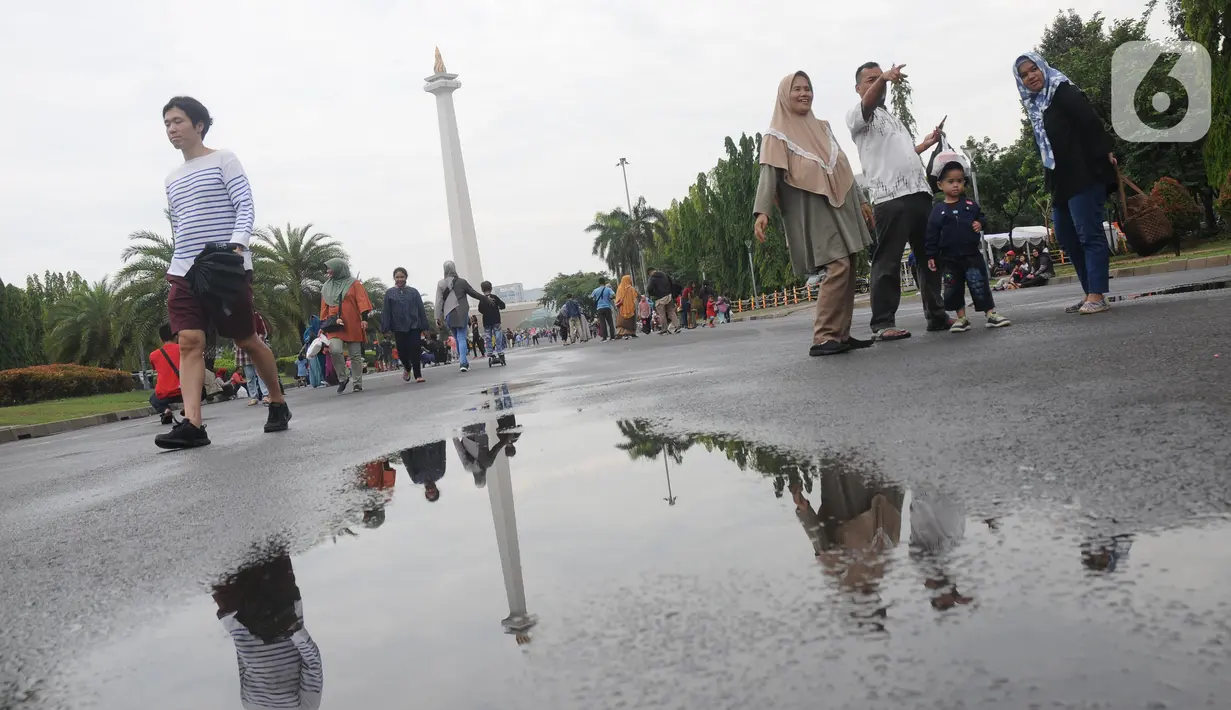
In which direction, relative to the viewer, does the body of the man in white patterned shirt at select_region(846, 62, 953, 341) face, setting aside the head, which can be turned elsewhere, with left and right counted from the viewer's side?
facing the viewer and to the right of the viewer

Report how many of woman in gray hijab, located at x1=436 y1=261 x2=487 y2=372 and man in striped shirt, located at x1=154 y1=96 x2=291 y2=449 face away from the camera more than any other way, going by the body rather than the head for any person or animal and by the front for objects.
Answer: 1

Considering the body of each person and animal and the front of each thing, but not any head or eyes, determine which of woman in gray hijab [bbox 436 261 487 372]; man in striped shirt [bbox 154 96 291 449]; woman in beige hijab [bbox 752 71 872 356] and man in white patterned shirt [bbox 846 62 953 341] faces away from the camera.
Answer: the woman in gray hijab

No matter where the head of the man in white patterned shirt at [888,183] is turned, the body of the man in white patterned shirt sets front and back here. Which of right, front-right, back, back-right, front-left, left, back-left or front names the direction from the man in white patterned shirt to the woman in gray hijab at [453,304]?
back

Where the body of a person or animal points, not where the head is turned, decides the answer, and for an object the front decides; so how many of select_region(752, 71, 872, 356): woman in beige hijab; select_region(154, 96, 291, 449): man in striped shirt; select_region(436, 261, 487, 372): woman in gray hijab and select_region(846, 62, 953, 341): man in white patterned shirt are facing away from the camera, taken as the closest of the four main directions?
1

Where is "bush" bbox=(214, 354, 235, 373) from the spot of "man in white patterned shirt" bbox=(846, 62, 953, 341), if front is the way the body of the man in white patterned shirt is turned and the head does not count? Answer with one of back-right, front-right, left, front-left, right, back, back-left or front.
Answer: back

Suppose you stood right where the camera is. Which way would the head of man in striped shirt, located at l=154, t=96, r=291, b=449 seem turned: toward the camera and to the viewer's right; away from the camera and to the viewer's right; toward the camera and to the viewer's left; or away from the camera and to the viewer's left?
toward the camera and to the viewer's left

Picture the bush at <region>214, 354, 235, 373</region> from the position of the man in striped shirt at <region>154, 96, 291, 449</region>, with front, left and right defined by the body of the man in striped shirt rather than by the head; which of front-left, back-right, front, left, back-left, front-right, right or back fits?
back-right

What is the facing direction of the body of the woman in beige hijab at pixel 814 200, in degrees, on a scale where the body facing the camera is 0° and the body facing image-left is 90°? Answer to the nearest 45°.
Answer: approximately 315°

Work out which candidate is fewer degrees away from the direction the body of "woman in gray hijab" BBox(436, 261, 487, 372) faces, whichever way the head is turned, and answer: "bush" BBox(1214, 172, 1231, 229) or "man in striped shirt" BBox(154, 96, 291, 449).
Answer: the bush

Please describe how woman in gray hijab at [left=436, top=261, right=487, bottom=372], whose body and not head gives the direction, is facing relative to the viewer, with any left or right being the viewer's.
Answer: facing away from the viewer

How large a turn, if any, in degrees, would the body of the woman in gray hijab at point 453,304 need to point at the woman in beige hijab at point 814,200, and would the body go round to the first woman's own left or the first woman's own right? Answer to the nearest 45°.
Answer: approximately 180°

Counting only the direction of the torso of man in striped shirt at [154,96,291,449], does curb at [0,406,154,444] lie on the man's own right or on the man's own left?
on the man's own right
